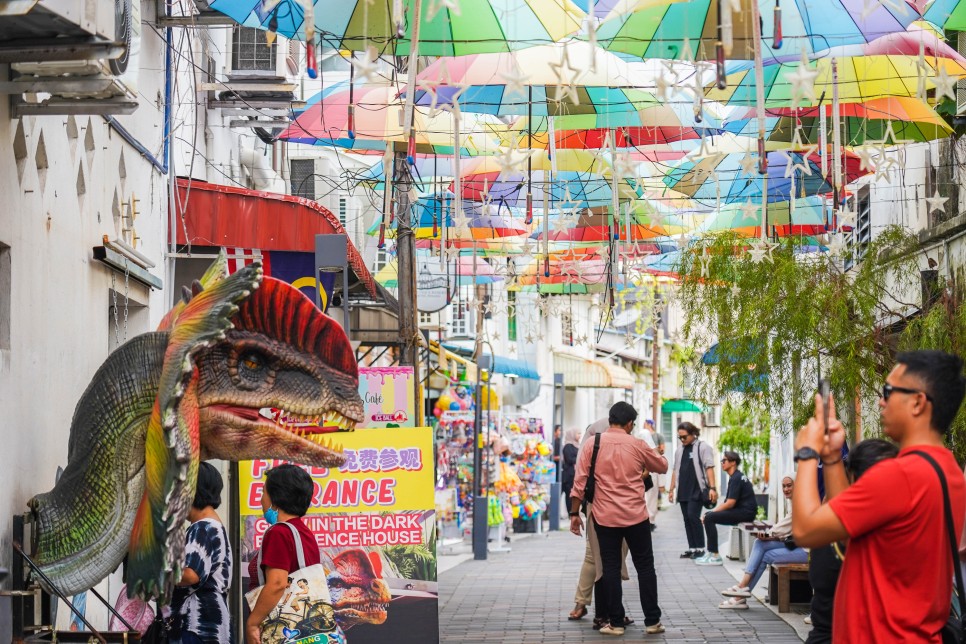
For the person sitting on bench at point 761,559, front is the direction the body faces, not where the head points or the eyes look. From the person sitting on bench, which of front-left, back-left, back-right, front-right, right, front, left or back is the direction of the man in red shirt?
left

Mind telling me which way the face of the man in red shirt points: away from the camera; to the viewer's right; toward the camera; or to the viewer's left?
to the viewer's left

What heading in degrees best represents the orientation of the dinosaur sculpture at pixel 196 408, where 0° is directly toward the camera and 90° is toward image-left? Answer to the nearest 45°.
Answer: approximately 270°

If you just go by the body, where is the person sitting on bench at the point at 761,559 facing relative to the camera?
to the viewer's left

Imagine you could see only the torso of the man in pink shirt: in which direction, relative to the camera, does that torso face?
away from the camera

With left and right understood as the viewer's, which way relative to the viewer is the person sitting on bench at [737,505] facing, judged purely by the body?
facing to the left of the viewer

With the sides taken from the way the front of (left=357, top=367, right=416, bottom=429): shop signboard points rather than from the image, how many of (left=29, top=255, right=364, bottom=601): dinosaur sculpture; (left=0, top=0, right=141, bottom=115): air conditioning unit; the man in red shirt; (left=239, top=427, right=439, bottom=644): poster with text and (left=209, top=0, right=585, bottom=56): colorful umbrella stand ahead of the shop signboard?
5

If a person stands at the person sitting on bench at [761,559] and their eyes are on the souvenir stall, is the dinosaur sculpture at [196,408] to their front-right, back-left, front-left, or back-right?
back-left
